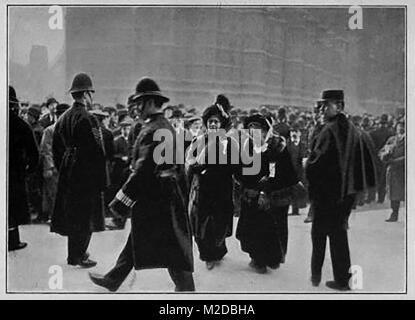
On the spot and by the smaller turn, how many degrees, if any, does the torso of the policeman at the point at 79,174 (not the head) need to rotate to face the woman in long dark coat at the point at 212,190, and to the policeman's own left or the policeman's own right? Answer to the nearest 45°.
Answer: approximately 45° to the policeman's own right

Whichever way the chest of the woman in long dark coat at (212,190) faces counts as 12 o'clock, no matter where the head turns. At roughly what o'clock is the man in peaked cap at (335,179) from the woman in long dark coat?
The man in peaked cap is roughly at 9 o'clock from the woman in long dark coat.

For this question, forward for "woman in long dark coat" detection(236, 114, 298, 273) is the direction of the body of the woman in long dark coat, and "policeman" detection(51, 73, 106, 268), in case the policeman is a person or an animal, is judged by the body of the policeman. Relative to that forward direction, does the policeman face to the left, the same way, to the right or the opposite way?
the opposite way

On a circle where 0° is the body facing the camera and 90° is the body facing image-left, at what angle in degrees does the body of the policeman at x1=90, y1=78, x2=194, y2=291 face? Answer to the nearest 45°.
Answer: approximately 90°

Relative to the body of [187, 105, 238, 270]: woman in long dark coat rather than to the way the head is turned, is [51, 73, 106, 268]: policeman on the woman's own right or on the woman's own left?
on the woman's own right

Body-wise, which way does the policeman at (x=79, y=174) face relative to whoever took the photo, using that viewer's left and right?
facing away from the viewer and to the right of the viewer

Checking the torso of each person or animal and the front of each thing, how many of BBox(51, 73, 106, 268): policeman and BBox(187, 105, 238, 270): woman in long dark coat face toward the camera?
1

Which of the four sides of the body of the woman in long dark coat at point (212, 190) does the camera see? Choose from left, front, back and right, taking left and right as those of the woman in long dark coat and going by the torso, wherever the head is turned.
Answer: front

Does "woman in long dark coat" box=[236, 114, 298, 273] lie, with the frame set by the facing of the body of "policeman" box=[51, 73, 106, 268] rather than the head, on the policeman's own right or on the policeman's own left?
on the policeman's own right

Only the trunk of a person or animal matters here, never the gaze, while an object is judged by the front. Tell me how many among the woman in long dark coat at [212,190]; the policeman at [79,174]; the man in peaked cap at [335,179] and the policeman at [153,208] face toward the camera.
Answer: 1

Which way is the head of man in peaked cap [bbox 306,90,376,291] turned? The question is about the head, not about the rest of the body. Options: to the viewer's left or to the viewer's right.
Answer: to the viewer's left
